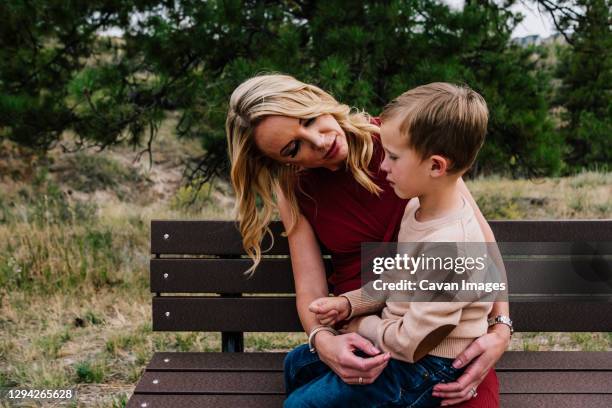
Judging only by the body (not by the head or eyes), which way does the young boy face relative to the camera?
to the viewer's left

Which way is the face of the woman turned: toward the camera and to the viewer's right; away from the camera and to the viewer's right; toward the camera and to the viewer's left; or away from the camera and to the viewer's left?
toward the camera and to the viewer's right

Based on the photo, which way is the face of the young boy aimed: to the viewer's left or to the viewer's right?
to the viewer's left

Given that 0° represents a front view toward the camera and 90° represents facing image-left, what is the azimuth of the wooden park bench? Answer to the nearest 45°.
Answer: approximately 0°
